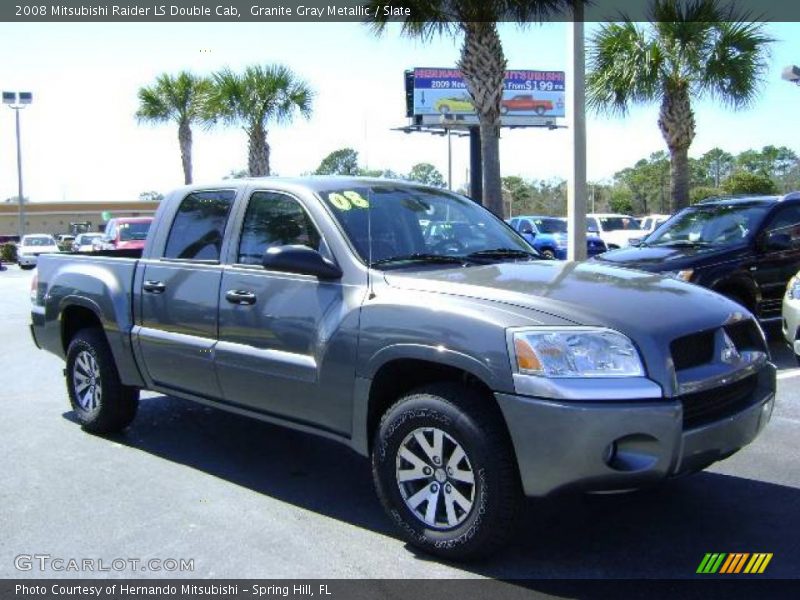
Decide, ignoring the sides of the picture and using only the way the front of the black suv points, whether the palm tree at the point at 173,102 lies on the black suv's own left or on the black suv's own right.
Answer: on the black suv's own right

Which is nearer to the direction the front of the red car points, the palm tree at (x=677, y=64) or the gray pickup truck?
the gray pickup truck

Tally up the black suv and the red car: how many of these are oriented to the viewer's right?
0

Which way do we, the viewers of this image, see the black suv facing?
facing the viewer and to the left of the viewer

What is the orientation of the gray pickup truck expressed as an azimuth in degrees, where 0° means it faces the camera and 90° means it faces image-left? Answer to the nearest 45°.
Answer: approximately 315°

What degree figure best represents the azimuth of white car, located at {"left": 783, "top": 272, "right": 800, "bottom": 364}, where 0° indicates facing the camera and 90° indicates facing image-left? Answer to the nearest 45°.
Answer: approximately 45°

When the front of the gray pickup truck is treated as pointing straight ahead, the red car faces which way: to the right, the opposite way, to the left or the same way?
to the right

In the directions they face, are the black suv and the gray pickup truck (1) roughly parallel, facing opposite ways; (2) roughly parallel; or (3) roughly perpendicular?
roughly perpendicular

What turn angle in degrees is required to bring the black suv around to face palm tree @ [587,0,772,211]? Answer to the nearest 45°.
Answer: approximately 135° to its right

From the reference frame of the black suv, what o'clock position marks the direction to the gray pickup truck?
The gray pickup truck is roughly at 11 o'clock from the black suv.
